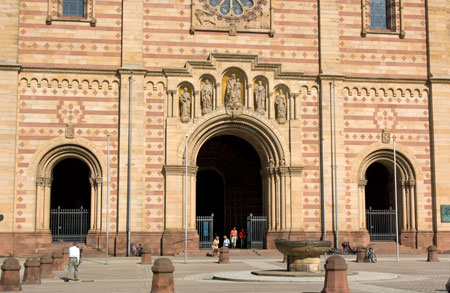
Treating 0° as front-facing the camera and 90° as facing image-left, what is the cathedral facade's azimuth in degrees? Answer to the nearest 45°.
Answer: approximately 0°

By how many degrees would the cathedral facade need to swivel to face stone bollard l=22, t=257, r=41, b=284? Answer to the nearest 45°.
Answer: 0° — it already faces it

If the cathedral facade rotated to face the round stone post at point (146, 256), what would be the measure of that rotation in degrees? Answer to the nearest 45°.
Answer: approximately 45° to its right

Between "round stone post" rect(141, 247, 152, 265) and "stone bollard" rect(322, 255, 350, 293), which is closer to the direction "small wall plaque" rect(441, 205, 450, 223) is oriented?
the stone bollard

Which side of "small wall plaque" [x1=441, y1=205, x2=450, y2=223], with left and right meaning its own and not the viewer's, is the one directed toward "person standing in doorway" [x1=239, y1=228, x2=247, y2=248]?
right

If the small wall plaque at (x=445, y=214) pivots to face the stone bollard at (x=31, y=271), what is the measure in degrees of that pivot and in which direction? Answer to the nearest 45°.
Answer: approximately 45° to its right

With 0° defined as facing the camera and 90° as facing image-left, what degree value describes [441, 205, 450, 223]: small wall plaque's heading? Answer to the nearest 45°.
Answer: approximately 0°

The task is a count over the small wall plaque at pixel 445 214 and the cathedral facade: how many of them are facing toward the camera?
2

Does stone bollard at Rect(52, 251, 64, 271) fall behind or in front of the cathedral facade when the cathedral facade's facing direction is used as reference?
in front
